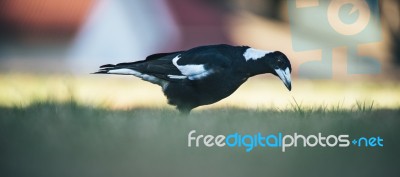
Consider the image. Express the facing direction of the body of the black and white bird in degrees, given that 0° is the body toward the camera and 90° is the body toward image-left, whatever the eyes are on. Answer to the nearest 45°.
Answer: approximately 270°

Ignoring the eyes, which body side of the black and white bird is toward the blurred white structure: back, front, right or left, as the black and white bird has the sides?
left
